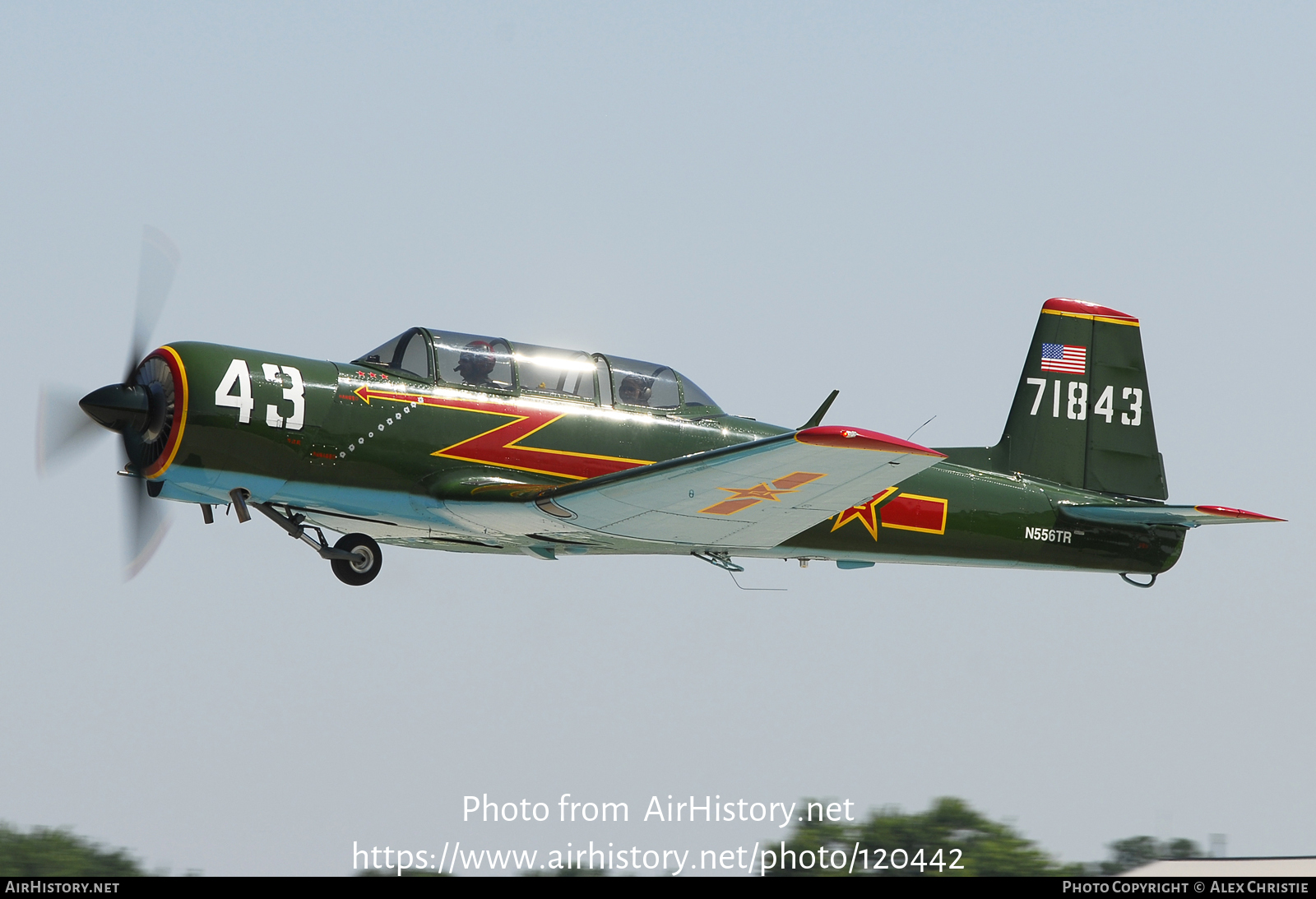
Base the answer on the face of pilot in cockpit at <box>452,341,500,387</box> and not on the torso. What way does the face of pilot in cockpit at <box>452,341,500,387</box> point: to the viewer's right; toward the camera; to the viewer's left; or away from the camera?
to the viewer's left

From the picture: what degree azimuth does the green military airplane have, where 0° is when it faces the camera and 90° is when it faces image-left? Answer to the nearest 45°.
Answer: approximately 45°
